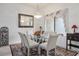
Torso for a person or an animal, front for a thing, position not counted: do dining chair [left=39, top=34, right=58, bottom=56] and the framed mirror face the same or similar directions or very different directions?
very different directions

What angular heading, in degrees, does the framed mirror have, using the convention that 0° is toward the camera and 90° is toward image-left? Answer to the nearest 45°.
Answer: approximately 315°

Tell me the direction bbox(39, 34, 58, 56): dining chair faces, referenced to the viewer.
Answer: facing away from the viewer and to the left of the viewer
